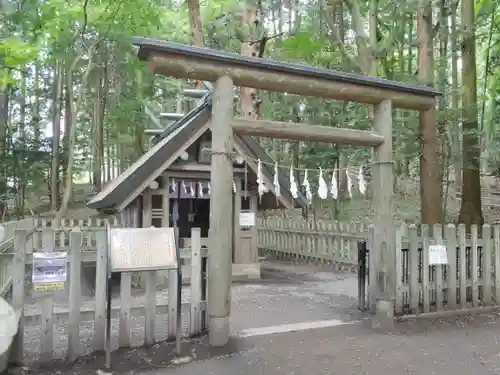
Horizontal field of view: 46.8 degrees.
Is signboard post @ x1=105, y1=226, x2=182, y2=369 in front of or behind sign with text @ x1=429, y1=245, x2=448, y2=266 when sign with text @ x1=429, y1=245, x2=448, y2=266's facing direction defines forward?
in front

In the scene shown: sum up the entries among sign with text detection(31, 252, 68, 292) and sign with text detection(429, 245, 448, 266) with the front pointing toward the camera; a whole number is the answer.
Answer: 2

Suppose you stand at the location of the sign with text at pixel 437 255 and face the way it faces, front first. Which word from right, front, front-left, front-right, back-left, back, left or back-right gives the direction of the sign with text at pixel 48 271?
front-right

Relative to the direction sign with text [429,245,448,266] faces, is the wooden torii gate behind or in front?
in front

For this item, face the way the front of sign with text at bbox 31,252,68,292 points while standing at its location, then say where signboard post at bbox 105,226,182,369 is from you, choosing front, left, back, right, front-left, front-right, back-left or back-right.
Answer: left

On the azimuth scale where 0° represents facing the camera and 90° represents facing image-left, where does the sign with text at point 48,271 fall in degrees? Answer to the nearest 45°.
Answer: approximately 0°

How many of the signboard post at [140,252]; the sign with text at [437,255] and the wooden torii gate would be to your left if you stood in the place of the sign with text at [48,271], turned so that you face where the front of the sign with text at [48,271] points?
3

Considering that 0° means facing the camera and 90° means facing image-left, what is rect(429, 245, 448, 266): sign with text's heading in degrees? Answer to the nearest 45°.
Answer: approximately 0°

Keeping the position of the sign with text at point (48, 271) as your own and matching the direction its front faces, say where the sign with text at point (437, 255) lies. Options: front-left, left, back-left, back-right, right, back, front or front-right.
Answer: left
